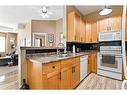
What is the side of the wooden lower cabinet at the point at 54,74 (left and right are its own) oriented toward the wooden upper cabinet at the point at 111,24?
left

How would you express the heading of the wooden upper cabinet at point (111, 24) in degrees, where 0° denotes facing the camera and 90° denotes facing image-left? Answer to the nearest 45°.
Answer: approximately 45°

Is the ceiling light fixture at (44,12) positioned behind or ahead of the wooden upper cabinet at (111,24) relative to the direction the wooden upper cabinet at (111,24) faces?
ahead

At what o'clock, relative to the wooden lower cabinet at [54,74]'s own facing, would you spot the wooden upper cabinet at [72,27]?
The wooden upper cabinet is roughly at 8 o'clock from the wooden lower cabinet.

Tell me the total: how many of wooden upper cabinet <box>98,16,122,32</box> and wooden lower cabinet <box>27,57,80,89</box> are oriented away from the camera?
0

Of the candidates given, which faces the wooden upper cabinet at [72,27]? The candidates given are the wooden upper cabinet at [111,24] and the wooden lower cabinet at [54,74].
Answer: the wooden upper cabinet at [111,24]

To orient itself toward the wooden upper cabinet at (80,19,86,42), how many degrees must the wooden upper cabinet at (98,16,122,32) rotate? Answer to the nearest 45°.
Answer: approximately 45° to its right

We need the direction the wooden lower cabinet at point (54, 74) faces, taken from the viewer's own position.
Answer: facing the viewer and to the right of the viewer
